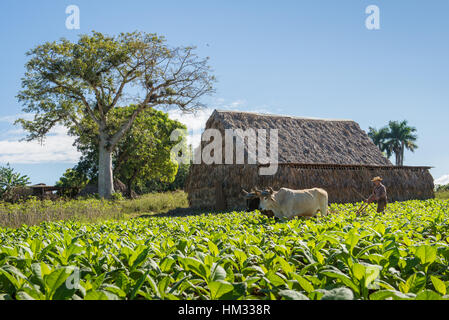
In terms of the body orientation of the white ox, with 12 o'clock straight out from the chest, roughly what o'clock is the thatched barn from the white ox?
The thatched barn is roughly at 3 o'clock from the white ox.

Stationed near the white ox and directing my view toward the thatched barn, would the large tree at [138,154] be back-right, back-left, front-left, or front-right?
front-left

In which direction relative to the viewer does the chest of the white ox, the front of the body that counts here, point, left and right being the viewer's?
facing to the left of the viewer

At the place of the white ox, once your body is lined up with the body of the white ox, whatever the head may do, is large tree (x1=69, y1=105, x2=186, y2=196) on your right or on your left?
on your right
